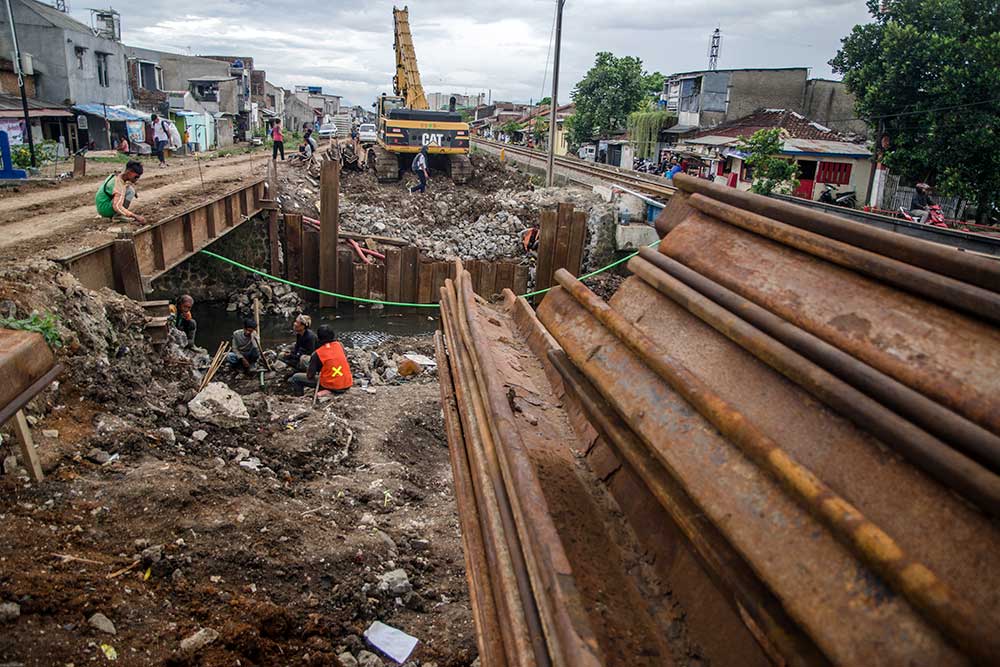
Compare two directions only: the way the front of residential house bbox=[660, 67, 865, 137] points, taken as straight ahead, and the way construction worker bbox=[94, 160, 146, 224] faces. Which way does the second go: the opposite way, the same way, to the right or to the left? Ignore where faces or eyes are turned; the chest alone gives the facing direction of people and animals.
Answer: the opposite way

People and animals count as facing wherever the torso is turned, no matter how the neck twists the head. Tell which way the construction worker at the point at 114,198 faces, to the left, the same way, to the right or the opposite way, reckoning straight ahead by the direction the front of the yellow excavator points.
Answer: to the right

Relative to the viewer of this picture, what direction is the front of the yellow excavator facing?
facing away from the viewer

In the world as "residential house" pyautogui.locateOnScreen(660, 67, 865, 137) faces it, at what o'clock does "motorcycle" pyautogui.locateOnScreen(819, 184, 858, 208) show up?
The motorcycle is roughly at 10 o'clock from the residential house.

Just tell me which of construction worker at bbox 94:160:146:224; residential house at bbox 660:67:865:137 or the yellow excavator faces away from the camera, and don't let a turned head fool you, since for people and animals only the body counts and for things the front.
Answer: the yellow excavator

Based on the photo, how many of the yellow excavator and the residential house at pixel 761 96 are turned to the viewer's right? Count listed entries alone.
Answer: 0

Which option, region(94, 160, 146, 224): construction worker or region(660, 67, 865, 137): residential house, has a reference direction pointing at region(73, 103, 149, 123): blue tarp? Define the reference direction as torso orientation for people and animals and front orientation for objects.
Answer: the residential house

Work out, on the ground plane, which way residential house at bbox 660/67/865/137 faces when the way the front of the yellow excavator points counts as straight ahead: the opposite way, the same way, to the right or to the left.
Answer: to the left

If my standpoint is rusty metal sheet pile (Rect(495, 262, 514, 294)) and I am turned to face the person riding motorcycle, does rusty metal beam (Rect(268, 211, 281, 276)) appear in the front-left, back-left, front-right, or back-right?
back-left

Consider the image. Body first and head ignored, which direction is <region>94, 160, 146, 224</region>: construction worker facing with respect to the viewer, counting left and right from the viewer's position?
facing to the right of the viewer

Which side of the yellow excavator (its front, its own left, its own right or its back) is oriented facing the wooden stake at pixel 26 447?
back

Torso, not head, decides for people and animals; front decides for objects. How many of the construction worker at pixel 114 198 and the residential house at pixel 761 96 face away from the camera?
0

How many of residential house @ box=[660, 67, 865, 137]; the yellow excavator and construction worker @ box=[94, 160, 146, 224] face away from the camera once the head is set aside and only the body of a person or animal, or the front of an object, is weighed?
1

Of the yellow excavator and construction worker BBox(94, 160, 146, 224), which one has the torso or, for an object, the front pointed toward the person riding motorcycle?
the construction worker

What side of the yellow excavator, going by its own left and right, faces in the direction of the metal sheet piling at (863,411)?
back

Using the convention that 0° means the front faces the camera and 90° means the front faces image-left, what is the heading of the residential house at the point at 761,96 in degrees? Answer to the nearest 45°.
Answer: approximately 45°
